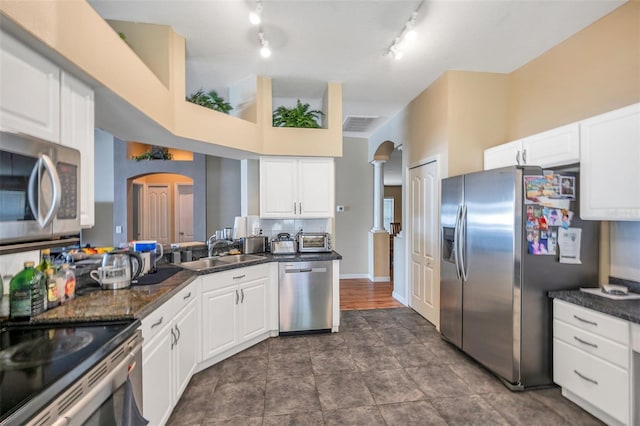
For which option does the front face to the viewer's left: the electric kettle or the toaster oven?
the electric kettle

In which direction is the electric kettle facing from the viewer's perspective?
to the viewer's left

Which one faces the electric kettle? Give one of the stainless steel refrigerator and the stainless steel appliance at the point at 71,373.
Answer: the stainless steel refrigerator

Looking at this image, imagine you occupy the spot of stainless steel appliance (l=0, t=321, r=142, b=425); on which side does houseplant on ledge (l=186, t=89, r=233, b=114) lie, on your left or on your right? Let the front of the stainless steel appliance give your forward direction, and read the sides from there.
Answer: on your left

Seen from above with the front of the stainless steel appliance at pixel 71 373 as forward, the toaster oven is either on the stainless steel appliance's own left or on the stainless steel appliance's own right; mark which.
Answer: on the stainless steel appliance's own left

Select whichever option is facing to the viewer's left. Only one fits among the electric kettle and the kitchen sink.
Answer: the electric kettle

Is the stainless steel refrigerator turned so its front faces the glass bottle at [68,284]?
yes

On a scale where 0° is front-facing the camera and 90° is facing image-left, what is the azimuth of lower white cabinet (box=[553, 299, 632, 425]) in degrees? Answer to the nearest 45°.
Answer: approximately 45°

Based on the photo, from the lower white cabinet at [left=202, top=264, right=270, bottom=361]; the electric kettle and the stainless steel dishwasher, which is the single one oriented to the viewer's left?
the electric kettle
